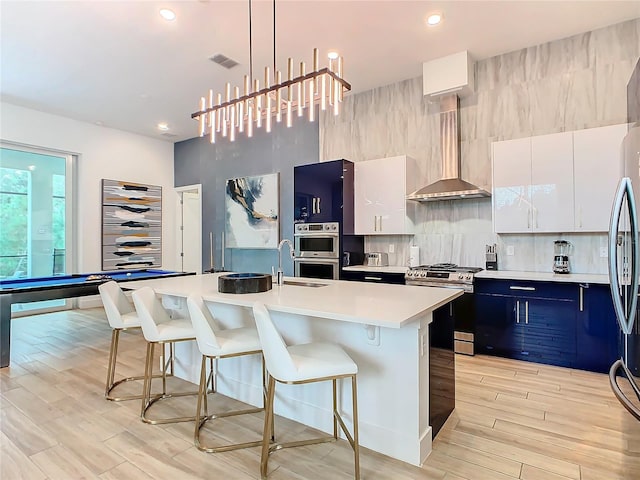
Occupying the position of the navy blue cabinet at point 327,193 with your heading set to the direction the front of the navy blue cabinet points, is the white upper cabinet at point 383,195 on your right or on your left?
on your left

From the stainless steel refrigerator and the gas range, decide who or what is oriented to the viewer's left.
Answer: the stainless steel refrigerator

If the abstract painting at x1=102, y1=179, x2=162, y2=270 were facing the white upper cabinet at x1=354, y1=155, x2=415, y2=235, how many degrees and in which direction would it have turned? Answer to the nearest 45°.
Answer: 0° — it already faces it

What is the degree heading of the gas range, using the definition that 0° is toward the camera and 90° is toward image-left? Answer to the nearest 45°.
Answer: approximately 0°

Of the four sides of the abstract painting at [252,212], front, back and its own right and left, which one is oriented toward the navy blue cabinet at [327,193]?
left

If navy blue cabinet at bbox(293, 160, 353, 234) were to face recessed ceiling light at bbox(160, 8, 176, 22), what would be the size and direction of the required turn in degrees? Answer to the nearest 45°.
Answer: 0° — it already faces it

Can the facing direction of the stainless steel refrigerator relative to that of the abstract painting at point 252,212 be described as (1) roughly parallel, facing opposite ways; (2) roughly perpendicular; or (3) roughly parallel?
roughly perpendicular

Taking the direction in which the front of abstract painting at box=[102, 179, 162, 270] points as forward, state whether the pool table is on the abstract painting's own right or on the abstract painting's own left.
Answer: on the abstract painting's own right

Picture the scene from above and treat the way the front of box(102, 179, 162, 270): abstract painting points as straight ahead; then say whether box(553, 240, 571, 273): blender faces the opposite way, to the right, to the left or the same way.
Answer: to the right

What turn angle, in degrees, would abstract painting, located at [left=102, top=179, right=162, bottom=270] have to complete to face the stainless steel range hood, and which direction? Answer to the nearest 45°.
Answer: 0° — it already faces it

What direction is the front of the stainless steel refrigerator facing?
to the viewer's left

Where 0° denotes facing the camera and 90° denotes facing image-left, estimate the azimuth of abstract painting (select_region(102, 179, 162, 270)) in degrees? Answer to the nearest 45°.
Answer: approximately 315°

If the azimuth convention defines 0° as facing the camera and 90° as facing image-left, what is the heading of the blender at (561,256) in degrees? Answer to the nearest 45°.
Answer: approximately 0°
